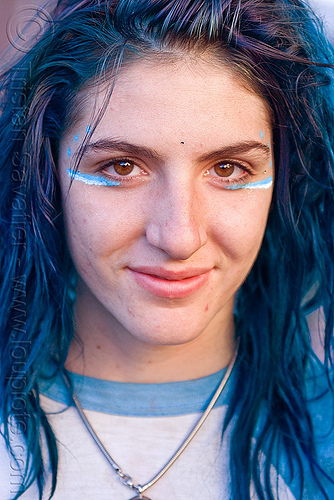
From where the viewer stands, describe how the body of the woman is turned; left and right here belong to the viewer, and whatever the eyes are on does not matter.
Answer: facing the viewer

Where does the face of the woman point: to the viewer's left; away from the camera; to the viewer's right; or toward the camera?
toward the camera
